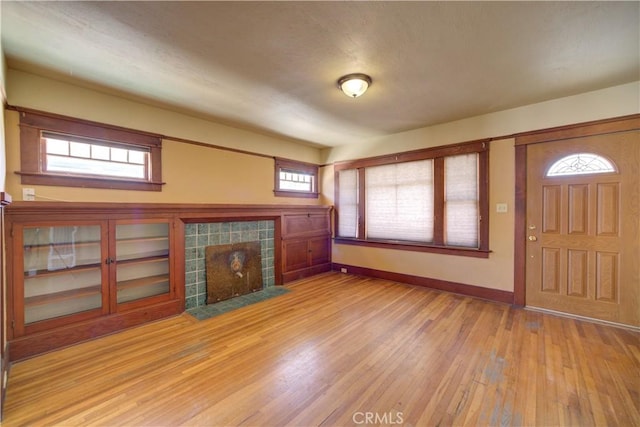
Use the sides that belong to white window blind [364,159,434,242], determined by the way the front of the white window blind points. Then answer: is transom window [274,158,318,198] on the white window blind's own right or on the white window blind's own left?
on the white window blind's own right

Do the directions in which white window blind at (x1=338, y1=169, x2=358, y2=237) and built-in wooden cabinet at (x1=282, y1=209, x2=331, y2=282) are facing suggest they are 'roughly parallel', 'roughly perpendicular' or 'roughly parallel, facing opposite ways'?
roughly perpendicular

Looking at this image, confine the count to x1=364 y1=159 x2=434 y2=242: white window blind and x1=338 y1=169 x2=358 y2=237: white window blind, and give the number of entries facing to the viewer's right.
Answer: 0

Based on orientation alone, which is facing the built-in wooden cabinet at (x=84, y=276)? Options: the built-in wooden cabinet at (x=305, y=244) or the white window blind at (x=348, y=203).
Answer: the white window blind

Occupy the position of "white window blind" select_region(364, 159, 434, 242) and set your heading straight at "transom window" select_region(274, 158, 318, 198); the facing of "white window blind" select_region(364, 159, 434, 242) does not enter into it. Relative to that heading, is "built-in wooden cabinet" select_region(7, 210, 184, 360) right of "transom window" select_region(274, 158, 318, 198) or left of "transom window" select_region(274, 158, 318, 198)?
left

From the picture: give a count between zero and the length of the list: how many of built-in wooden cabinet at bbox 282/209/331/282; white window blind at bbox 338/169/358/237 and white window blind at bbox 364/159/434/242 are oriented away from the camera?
0

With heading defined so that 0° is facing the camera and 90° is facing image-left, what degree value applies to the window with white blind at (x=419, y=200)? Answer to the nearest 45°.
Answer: approximately 45°

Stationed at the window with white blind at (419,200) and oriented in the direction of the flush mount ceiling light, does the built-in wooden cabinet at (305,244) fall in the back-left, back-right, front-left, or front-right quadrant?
front-right

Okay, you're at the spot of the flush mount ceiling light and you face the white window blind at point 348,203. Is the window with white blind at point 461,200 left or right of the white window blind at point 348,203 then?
right

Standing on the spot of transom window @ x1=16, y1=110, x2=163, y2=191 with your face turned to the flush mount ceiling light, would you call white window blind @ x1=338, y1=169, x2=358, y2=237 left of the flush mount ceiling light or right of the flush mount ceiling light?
left

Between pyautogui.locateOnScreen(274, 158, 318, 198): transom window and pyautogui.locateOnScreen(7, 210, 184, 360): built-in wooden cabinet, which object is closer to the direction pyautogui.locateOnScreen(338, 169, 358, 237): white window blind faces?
the built-in wooden cabinet

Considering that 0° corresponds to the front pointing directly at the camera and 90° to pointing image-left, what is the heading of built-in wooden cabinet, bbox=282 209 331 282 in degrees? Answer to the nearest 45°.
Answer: approximately 315°

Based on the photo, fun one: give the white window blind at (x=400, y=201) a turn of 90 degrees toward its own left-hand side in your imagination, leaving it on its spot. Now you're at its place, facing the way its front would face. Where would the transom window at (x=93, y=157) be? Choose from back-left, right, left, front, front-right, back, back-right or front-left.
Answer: right

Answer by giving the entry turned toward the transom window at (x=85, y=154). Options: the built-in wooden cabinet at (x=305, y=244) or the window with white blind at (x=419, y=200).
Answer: the window with white blind

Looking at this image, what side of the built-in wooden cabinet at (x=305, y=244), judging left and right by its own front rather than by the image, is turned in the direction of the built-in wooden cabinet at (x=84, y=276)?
right

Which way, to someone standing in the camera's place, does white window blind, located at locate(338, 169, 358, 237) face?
facing the viewer and to the left of the viewer
